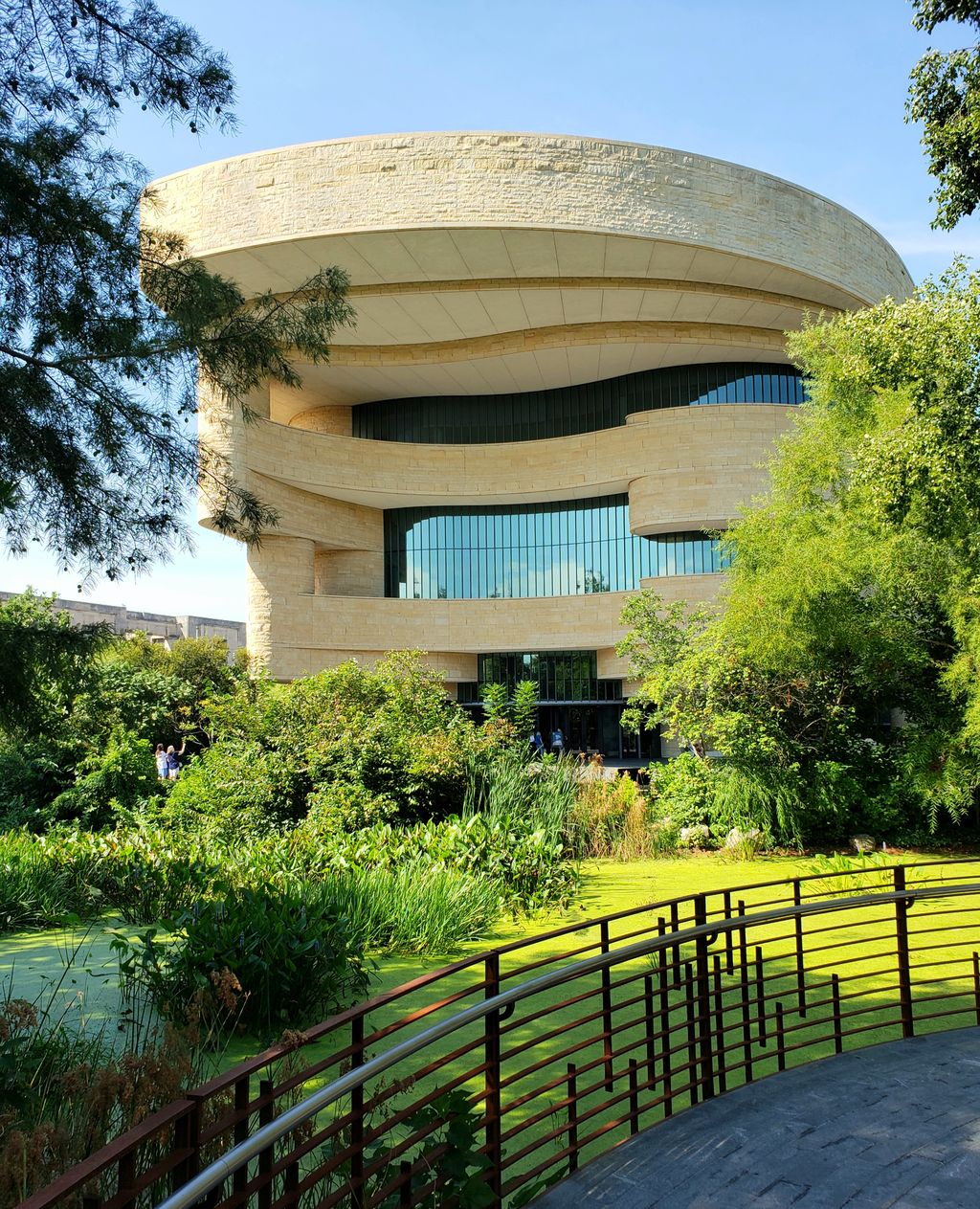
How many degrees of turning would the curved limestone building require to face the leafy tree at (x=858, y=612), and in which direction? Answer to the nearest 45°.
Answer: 0° — it already faces it

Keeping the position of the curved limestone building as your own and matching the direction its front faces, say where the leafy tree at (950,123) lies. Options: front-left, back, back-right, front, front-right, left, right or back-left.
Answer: front

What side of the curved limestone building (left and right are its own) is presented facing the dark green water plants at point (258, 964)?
front

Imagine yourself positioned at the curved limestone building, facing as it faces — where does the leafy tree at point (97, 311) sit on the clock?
The leafy tree is roughly at 12 o'clock from the curved limestone building.

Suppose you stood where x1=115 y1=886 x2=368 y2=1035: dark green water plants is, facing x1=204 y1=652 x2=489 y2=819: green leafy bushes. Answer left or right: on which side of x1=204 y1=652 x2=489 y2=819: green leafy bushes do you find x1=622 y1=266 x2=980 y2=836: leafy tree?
right

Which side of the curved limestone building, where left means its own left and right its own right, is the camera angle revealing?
front

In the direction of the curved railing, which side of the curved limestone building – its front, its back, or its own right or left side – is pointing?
front

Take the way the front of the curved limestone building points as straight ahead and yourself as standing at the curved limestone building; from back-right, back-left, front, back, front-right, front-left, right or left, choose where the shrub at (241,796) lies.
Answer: front

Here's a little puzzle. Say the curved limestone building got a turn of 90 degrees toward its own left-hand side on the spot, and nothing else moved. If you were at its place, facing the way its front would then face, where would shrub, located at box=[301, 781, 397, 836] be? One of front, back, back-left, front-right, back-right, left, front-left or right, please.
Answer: right

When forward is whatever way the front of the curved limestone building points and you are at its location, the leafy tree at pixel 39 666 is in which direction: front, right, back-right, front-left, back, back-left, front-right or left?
front
